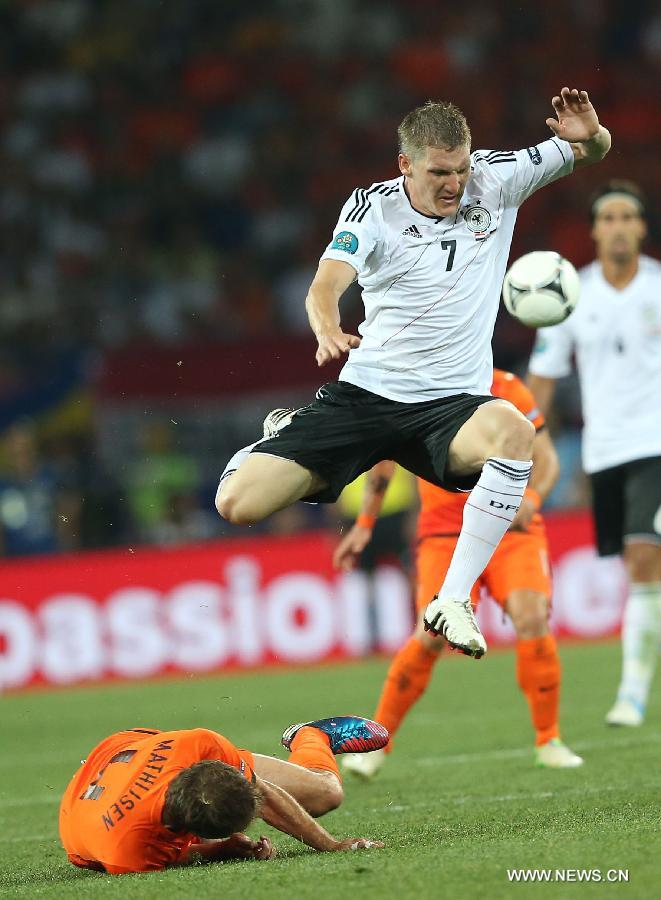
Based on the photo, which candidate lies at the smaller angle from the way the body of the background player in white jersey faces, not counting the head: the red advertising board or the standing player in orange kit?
the standing player in orange kit

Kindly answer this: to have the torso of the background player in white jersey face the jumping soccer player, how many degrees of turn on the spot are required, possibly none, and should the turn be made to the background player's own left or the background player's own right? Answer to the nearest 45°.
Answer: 0° — they already face them

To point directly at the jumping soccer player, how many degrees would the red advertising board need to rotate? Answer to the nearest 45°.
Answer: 0° — it already faces them

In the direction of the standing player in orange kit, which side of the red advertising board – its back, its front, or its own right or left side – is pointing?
front

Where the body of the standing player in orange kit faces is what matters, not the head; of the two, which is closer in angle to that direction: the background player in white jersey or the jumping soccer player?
the jumping soccer player

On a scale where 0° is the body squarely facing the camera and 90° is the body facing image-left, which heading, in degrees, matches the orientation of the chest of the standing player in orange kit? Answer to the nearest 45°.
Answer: approximately 0°

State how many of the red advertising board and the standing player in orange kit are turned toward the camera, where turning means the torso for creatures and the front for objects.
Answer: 2

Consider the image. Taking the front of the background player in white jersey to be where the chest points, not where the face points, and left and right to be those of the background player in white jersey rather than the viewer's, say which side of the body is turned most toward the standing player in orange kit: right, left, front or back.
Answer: front
